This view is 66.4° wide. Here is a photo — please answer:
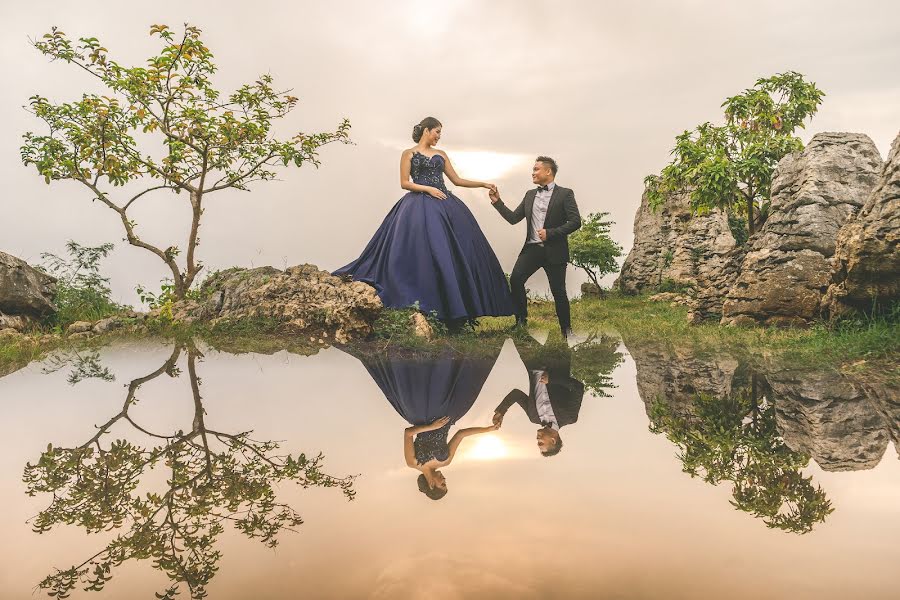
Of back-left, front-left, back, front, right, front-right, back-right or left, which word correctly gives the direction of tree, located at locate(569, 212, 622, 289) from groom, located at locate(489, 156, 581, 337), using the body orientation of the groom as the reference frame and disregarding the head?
back-right

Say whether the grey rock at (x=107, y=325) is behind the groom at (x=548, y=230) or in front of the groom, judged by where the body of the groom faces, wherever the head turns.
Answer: in front

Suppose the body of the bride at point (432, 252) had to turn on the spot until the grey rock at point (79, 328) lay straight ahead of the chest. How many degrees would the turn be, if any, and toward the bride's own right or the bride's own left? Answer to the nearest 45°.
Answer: approximately 135° to the bride's own right

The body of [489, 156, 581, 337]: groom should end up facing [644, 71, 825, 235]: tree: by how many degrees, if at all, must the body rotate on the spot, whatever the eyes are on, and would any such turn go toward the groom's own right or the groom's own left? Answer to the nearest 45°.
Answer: approximately 180°

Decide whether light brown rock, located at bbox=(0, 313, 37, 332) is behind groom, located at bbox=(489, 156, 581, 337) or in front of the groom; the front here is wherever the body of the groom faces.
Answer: in front

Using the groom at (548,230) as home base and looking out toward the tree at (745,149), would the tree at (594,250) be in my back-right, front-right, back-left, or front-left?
front-left

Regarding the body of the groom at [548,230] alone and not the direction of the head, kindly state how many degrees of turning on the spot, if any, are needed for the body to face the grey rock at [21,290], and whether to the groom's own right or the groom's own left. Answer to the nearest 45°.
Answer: approximately 45° to the groom's own right

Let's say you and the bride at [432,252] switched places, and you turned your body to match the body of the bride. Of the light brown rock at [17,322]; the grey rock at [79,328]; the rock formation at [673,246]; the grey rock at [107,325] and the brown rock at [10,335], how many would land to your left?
1

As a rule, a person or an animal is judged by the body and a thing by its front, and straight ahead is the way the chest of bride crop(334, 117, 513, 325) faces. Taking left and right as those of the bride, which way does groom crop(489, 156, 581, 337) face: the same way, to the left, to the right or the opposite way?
to the right

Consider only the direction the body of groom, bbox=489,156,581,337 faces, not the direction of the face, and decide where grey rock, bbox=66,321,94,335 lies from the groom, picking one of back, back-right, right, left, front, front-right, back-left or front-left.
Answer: front-right

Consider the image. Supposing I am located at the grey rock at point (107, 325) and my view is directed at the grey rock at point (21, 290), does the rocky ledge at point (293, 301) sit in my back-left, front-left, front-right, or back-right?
back-right

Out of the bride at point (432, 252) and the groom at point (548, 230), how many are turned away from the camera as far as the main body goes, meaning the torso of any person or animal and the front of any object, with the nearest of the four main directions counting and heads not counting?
0

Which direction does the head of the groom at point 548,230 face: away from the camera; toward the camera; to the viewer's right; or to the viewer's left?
to the viewer's left

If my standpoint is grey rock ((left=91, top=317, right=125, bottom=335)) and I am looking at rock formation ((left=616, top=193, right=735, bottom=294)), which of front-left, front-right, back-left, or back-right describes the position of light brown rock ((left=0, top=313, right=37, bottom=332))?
back-left

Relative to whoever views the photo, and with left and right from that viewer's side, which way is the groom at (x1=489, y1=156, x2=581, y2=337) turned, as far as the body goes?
facing the viewer and to the left of the viewer

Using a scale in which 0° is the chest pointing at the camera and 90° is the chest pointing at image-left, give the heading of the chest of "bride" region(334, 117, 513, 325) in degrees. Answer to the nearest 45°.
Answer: approximately 315°

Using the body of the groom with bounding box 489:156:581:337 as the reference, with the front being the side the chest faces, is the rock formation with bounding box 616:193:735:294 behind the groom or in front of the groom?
behind
